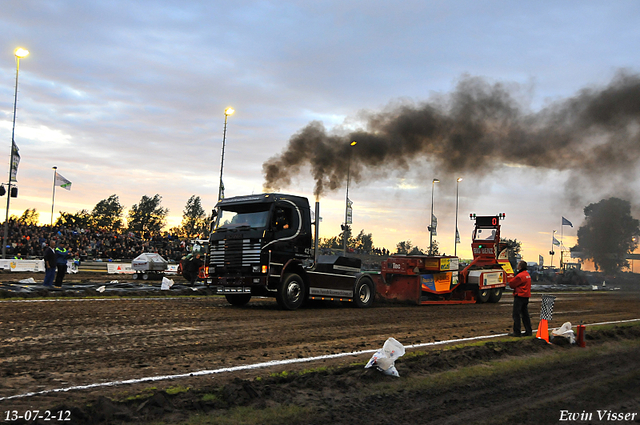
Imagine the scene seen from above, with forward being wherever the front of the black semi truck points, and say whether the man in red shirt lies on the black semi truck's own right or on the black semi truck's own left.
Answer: on the black semi truck's own left

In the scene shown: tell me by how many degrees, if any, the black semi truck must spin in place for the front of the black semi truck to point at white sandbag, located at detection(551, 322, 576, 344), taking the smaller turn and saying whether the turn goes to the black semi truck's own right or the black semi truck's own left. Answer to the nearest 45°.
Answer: approximately 90° to the black semi truck's own left

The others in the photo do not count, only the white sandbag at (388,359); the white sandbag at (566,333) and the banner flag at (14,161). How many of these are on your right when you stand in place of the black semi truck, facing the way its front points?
1

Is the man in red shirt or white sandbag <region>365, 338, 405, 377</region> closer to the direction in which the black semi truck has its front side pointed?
the white sandbag

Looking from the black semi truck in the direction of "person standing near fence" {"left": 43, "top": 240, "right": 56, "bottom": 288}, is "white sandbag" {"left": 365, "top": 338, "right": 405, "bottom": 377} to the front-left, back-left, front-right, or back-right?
back-left

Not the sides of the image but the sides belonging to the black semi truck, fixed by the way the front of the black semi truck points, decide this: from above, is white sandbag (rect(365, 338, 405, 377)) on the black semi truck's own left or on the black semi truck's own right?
on the black semi truck's own left

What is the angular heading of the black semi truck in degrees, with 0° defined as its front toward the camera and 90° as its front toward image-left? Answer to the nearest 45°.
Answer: approximately 45°

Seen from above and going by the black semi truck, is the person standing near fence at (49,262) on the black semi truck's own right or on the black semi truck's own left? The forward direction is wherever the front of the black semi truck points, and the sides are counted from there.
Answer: on the black semi truck's own right

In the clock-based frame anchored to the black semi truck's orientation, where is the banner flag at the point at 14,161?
The banner flag is roughly at 3 o'clock from the black semi truck.

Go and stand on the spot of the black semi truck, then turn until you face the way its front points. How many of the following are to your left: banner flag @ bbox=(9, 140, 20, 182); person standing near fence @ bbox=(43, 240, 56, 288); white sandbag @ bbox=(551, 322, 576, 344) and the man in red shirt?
2
